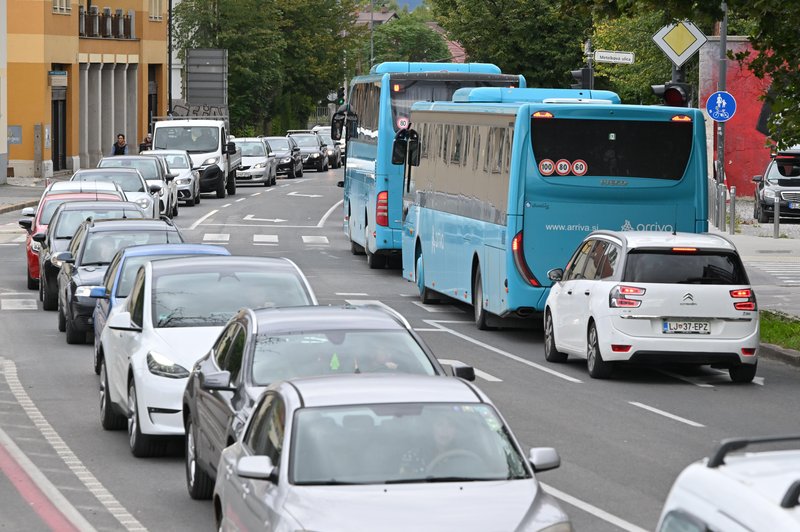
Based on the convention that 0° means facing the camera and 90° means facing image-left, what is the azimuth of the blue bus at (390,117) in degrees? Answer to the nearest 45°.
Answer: approximately 180°

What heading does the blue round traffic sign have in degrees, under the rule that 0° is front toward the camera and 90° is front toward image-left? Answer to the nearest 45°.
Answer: approximately 0°

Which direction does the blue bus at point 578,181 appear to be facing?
away from the camera

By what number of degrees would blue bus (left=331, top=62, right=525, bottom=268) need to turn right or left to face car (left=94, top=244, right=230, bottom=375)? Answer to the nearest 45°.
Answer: approximately 180°

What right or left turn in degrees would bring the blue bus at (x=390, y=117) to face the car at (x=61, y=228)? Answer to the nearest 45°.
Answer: approximately 135° to its left

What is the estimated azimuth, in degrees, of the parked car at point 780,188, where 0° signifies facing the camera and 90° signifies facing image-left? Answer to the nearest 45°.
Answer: approximately 0°

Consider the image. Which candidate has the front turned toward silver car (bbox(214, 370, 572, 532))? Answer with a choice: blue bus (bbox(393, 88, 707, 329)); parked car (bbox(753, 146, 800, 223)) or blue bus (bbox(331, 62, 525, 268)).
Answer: the parked car

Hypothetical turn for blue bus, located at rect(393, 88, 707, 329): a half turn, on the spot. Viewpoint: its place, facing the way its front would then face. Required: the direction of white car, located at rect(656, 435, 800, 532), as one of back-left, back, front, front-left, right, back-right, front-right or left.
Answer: front
